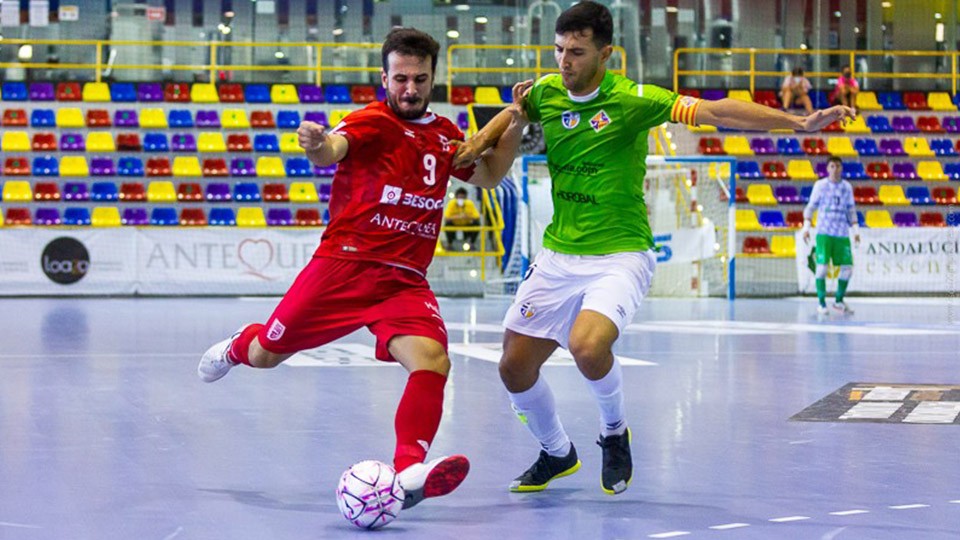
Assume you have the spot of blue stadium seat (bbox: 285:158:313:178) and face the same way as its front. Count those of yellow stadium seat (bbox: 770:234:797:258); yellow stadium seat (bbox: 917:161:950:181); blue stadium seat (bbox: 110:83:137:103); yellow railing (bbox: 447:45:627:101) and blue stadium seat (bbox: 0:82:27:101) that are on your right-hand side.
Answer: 2

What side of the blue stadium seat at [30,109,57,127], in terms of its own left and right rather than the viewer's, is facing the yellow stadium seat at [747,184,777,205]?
left

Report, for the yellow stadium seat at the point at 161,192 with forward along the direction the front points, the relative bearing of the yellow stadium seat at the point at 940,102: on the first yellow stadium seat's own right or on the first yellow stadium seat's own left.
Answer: on the first yellow stadium seat's own left

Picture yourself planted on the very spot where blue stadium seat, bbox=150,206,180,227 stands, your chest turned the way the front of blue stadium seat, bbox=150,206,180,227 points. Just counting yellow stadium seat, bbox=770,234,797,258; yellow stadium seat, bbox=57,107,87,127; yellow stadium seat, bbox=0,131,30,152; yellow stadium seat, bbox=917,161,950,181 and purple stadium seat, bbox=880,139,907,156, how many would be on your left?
3

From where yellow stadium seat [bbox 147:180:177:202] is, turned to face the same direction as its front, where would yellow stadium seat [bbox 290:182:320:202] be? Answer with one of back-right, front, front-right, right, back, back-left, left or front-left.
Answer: left

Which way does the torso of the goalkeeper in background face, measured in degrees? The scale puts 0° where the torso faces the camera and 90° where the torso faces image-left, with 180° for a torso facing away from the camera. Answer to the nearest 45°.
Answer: approximately 0°
